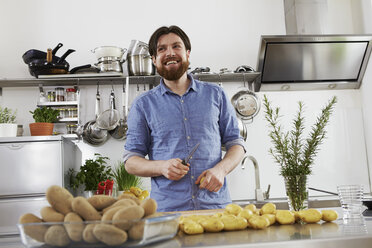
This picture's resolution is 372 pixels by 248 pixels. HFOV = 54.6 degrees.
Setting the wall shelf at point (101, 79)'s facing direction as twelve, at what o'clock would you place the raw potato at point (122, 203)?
The raw potato is roughly at 12 o'clock from the wall shelf.

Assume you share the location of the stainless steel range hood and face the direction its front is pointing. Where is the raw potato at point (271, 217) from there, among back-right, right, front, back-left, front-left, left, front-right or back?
front

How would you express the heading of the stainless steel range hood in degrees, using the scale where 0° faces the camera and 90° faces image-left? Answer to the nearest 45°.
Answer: approximately 0°

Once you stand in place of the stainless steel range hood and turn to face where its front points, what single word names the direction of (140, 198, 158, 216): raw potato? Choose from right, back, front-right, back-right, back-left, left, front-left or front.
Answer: front

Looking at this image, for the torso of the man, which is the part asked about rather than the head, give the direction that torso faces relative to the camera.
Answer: toward the camera

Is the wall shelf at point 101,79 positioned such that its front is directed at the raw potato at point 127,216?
yes

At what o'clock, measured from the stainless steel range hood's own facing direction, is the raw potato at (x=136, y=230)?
The raw potato is roughly at 12 o'clock from the stainless steel range hood.

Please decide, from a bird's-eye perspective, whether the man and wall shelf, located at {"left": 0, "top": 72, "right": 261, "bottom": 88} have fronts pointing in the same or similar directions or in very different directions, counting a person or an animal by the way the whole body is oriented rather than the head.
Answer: same or similar directions

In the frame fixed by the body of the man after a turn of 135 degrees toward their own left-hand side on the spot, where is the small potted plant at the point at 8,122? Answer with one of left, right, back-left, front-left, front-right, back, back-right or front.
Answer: left

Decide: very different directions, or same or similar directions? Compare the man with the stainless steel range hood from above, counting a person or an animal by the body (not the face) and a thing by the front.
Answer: same or similar directions

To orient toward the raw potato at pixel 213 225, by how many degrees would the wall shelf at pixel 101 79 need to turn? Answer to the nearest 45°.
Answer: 0° — it already faces it

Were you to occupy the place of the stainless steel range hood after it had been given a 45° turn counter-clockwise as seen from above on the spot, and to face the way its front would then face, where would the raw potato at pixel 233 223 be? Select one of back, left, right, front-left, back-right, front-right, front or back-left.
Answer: front-right

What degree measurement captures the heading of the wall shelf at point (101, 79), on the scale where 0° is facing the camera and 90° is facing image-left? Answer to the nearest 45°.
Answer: approximately 0°

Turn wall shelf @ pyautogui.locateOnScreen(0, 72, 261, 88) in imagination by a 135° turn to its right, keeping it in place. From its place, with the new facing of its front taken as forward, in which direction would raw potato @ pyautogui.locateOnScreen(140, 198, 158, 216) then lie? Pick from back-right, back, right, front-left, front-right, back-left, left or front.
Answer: back-left

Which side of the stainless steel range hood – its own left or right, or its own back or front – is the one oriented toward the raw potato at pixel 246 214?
front

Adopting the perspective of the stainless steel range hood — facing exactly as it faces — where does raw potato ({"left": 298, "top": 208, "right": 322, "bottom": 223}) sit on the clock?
The raw potato is roughly at 12 o'clock from the stainless steel range hood.
